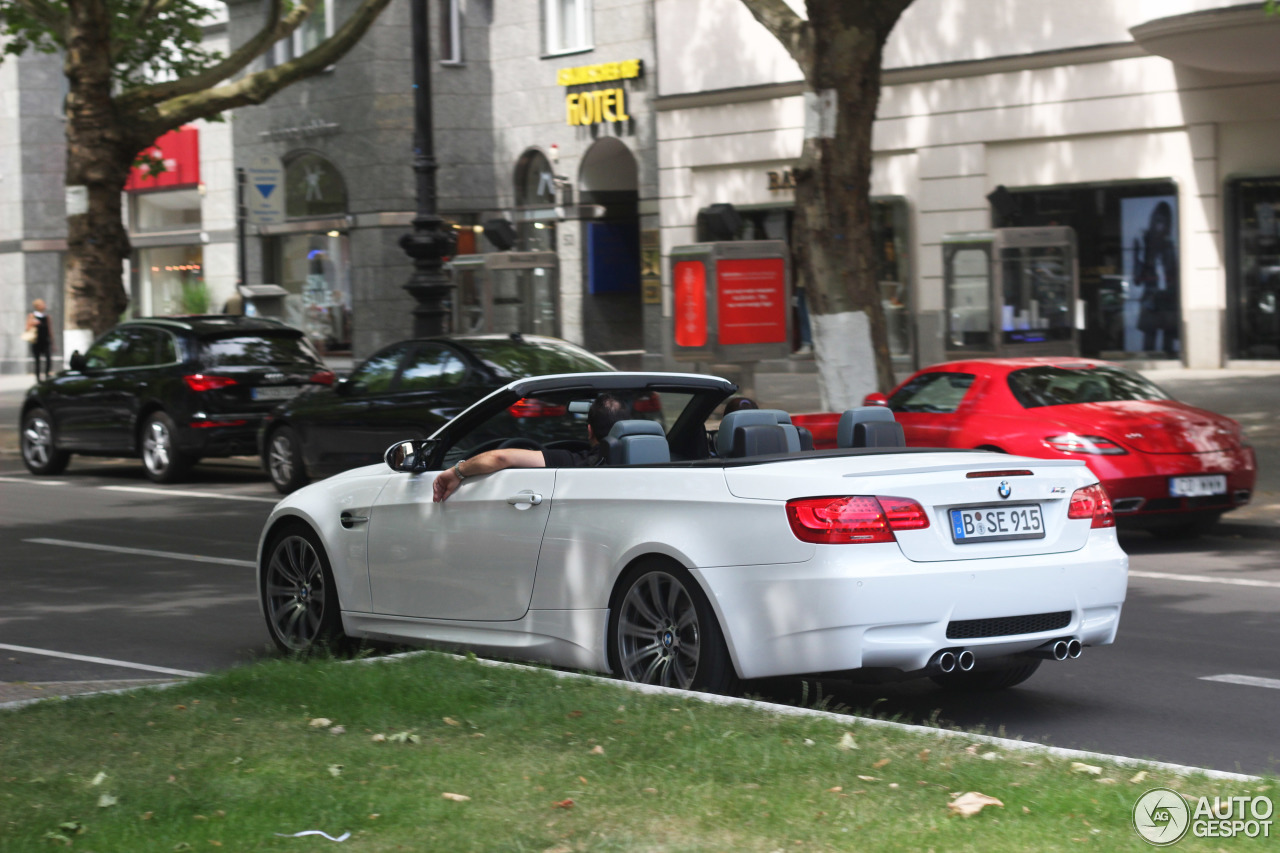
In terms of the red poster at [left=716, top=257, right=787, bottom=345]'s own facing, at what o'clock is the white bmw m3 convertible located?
The white bmw m3 convertible is roughly at 12 o'clock from the red poster.

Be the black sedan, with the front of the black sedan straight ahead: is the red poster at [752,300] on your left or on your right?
on your right

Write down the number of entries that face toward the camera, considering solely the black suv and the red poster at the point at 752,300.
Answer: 1

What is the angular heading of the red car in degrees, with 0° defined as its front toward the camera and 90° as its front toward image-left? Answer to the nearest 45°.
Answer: approximately 135°

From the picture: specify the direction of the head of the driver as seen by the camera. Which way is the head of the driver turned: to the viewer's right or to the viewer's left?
to the viewer's left

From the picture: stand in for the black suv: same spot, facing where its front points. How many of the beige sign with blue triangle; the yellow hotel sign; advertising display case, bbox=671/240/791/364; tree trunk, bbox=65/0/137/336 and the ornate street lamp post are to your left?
0

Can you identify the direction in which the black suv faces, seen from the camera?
facing away from the viewer and to the left of the viewer

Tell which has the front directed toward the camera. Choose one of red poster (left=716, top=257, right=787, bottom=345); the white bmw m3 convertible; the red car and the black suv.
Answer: the red poster

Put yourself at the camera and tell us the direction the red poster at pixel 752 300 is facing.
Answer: facing the viewer

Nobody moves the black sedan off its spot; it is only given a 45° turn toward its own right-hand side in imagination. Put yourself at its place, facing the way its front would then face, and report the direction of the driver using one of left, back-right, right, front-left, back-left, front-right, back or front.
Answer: back

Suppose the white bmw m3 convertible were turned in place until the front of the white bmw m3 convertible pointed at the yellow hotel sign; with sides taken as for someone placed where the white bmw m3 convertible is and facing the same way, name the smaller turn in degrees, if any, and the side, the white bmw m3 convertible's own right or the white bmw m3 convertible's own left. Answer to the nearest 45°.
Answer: approximately 45° to the white bmw m3 convertible's own right

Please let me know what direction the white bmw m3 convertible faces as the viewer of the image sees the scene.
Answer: facing away from the viewer and to the left of the viewer

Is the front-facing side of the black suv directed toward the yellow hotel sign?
no

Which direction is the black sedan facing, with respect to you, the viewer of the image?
facing away from the viewer and to the left of the viewer
